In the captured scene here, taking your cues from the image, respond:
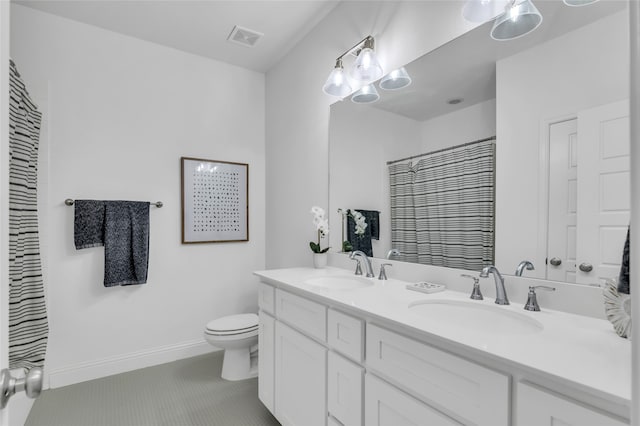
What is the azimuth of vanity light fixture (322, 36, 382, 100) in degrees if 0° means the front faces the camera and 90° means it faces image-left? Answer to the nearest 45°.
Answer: approximately 45°

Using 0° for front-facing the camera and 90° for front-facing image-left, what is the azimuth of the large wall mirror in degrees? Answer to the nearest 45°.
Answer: approximately 45°

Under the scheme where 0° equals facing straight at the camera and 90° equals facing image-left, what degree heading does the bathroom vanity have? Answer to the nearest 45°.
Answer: approximately 45°

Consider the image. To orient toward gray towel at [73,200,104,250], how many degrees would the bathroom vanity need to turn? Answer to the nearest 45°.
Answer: approximately 45° to its right
